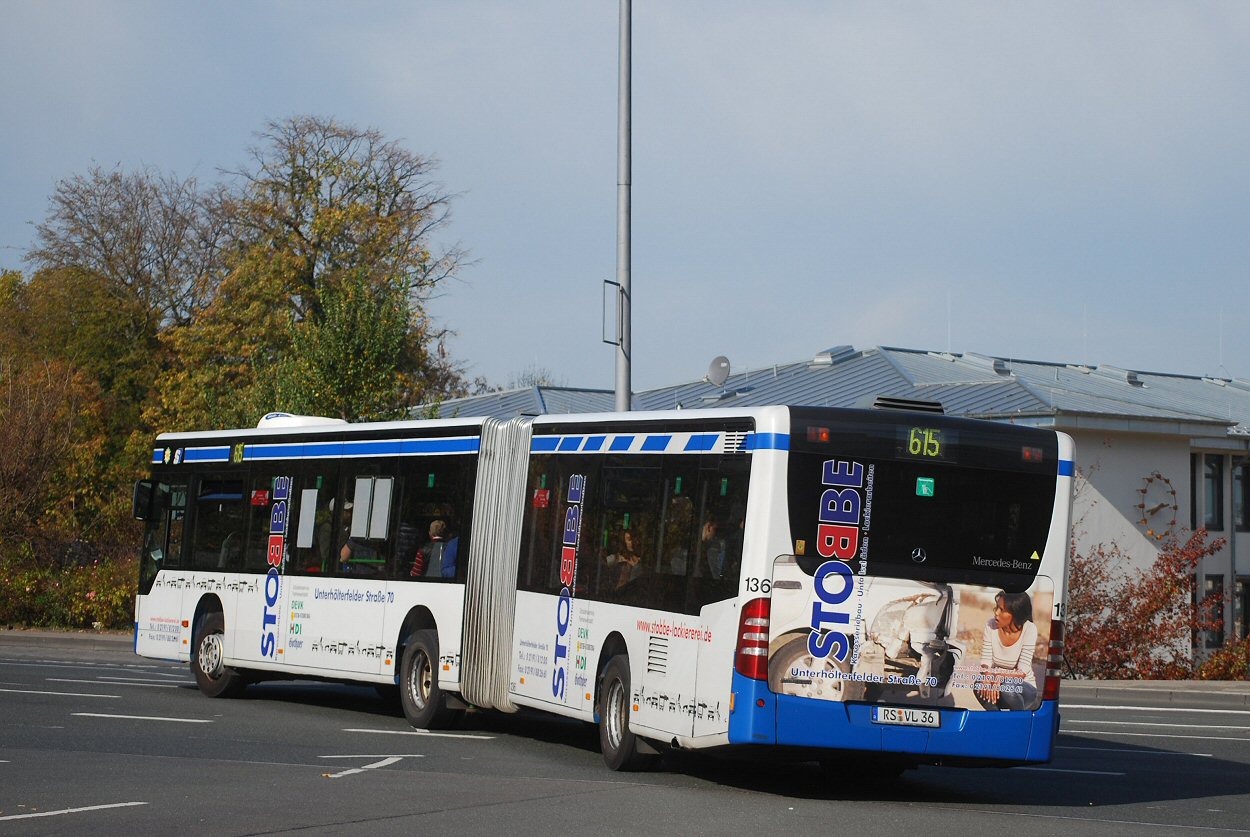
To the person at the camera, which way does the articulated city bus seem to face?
facing away from the viewer and to the left of the viewer

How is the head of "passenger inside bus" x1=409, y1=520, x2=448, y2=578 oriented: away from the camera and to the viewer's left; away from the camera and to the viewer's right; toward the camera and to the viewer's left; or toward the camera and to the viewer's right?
away from the camera and to the viewer's left

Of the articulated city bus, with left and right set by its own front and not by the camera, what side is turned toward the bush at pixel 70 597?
front

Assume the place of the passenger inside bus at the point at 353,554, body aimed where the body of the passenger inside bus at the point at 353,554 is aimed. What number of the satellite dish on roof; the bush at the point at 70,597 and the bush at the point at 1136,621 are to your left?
0

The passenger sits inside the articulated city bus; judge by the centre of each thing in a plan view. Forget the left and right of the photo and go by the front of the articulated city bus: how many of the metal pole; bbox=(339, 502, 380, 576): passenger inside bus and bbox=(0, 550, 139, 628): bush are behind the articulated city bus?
0

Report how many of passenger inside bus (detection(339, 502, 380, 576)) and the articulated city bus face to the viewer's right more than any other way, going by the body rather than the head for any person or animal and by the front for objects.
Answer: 0

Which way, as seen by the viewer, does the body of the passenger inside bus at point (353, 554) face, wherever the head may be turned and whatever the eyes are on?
to the viewer's left

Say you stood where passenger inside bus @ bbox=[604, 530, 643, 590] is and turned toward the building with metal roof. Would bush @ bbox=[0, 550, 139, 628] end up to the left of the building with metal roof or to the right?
left

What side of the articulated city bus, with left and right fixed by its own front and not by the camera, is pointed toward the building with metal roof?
right

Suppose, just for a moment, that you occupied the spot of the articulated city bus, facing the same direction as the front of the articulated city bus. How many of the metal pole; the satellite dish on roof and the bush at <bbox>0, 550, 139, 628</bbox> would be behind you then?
0

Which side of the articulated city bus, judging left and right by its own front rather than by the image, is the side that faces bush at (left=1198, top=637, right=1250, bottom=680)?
right

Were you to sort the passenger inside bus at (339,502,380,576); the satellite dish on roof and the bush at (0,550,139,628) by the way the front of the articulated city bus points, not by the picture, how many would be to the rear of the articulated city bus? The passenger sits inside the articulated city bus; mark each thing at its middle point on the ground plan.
0
